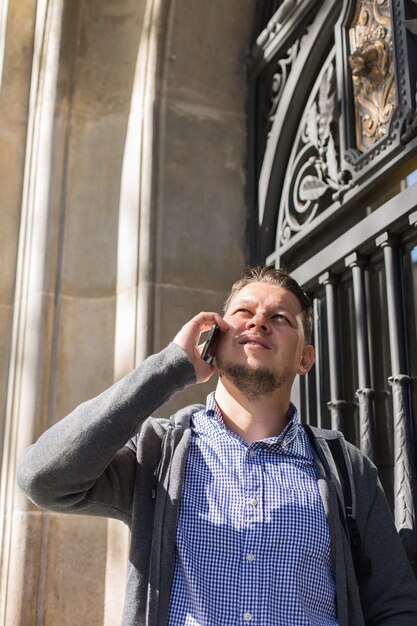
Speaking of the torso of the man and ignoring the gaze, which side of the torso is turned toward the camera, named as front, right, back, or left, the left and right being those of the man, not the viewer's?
front

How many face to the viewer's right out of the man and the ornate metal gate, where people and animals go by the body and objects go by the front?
0

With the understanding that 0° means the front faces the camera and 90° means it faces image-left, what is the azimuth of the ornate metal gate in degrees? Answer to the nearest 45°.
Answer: approximately 45°
